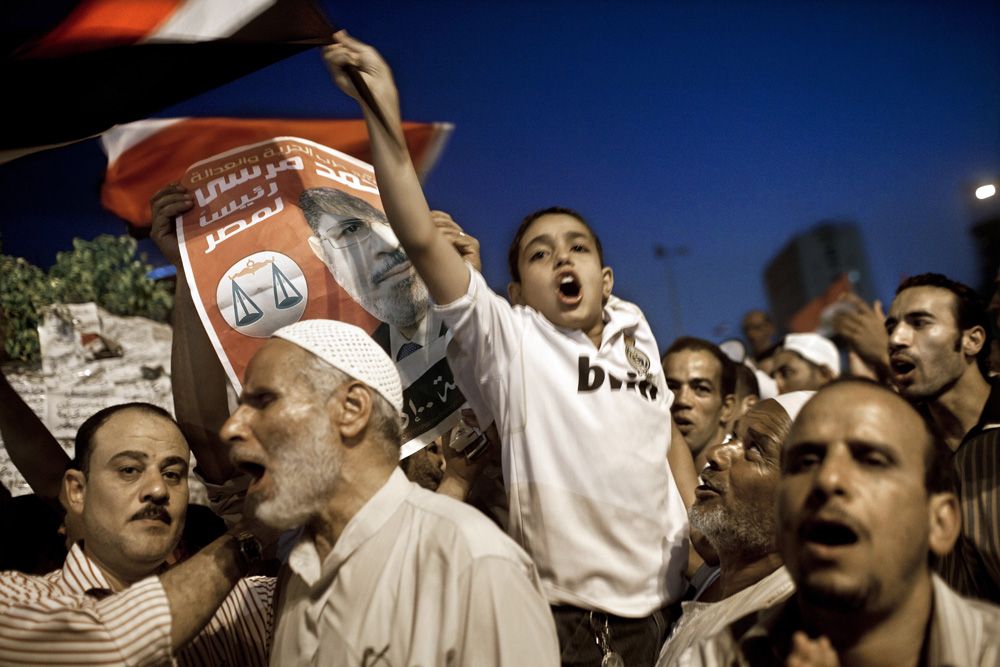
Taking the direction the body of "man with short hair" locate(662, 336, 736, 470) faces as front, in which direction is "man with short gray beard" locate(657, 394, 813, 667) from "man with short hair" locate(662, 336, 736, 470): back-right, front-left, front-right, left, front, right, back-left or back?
front-left

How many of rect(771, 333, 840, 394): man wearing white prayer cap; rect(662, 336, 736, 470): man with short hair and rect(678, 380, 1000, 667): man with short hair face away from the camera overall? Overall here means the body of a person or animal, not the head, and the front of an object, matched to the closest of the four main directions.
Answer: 0

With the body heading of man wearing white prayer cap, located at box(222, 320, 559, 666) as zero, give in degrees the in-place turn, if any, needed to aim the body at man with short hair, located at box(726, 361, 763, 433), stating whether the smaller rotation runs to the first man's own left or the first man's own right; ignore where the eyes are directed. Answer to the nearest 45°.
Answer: approximately 135° to the first man's own right

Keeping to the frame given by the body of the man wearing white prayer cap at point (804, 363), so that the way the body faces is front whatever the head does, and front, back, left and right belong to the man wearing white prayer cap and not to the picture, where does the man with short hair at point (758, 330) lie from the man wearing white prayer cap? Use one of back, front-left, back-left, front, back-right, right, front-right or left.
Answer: back-right

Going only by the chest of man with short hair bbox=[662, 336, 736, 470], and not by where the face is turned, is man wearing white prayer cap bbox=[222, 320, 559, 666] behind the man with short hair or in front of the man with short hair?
in front

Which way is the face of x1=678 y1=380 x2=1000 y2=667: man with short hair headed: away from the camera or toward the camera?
toward the camera

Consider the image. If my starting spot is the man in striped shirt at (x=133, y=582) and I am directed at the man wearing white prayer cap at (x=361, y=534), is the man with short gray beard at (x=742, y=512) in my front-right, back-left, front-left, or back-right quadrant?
front-left

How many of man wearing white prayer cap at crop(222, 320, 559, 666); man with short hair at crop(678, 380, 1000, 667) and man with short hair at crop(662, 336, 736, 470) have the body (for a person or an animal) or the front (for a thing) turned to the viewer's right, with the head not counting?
0

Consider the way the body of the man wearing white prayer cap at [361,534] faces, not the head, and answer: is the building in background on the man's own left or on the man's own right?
on the man's own right

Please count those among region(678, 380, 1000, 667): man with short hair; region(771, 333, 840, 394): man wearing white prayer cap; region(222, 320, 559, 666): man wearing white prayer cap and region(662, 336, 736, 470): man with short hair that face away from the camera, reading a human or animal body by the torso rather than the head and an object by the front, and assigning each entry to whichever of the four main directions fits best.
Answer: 0

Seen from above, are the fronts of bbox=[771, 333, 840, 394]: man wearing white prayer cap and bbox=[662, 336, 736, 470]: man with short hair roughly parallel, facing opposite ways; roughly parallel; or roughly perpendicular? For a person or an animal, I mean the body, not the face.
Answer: roughly parallel

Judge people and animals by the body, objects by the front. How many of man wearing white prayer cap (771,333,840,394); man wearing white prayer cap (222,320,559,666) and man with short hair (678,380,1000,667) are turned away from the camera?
0

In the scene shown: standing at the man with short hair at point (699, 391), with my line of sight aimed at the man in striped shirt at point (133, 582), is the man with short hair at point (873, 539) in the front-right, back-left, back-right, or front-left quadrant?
front-left

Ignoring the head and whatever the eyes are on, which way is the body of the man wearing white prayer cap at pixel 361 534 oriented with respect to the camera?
to the viewer's left

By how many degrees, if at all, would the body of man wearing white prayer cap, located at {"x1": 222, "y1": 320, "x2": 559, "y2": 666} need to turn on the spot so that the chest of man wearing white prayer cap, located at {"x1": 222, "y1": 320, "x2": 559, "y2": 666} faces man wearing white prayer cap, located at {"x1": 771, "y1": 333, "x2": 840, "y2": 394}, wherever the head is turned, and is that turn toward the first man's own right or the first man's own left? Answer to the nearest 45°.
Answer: approximately 135° to the first man's own right

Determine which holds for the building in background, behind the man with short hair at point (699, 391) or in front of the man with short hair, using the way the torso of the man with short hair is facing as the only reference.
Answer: behind
